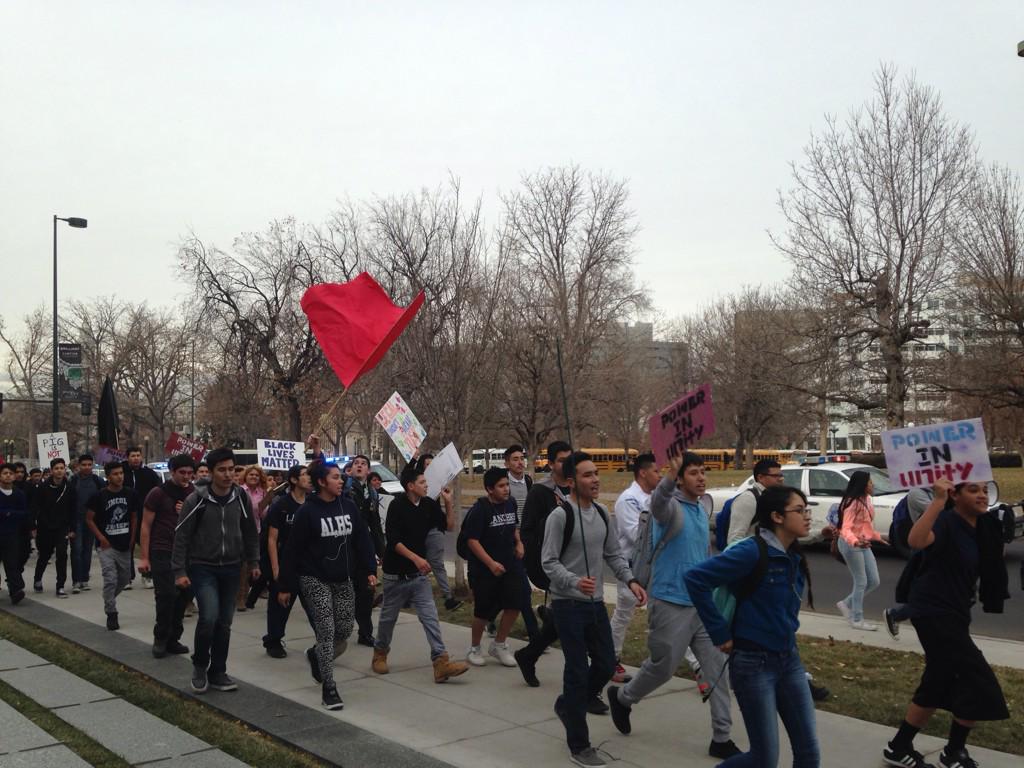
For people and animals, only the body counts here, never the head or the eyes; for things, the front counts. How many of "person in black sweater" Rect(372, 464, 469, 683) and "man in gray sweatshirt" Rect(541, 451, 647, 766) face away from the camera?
0

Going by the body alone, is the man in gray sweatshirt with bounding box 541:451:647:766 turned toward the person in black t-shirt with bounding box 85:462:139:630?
no

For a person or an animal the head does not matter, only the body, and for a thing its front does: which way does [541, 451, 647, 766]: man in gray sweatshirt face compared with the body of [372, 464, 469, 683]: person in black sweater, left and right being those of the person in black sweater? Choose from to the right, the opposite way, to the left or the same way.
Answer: the same way

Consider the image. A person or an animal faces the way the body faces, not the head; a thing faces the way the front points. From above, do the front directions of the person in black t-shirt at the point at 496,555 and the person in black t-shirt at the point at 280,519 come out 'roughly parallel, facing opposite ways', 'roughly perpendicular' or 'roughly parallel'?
roughly parallel

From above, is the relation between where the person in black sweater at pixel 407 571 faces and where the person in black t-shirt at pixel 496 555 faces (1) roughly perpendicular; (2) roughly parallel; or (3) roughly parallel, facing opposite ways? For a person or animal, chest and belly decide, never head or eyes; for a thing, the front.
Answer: roughly parallel

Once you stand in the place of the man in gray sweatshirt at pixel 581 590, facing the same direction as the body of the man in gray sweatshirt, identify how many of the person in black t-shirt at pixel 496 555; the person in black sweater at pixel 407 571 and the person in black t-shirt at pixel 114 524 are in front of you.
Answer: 0

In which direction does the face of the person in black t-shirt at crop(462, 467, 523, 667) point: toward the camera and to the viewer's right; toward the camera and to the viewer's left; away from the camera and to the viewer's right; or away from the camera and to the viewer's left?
toward the camera and to the viewer's right

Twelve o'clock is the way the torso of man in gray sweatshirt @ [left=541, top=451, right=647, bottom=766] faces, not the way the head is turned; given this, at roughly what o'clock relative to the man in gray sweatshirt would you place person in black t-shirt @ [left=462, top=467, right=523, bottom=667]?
The person in black t-shirt is roughly at 7 o'clock from the man in gray sweatshirt.

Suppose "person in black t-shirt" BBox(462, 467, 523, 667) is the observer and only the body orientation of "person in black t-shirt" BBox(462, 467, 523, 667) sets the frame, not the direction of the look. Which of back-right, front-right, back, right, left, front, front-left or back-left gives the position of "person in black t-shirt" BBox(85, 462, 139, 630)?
back

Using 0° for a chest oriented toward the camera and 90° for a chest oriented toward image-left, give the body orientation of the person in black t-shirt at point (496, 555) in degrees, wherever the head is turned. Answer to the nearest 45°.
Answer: approximately 315°

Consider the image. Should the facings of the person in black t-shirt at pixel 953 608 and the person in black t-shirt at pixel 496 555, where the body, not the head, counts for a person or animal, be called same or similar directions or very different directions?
same or similar directions

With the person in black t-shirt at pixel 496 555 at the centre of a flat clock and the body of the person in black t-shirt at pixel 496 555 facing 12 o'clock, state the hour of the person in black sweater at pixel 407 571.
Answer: the person in black sweater at pixel 407 571 is roughly at 4 o'clock from the person in black t-shirt at pixel 496 555.

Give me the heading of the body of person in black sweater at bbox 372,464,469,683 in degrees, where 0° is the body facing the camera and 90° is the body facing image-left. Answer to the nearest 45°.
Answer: approximately 315°

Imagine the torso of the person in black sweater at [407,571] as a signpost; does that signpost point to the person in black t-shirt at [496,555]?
no

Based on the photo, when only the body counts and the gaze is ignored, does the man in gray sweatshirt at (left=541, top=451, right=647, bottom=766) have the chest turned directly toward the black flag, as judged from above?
no

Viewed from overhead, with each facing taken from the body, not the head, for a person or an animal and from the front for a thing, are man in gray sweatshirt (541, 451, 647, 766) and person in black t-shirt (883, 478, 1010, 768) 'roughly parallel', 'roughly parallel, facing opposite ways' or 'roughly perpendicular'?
roughly parallel
